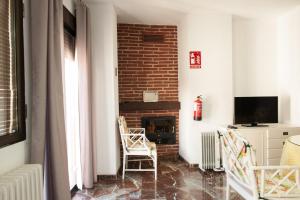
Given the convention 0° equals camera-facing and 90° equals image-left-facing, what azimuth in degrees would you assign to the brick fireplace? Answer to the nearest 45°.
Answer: approximately 0°

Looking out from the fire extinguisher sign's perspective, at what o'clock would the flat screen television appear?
The flat screen television is roughly at 9 o'clock from the fire extinguisher sign.

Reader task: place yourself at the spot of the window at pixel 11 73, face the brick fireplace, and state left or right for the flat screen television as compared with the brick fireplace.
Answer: right

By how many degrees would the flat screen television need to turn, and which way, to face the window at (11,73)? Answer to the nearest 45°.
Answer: approximately 45° to its right

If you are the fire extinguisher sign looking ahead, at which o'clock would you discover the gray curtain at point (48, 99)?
The gray curtain is roughly at 1 o'clock from the fire extinguisher sign.

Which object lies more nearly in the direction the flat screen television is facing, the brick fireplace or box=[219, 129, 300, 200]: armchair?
the armchair

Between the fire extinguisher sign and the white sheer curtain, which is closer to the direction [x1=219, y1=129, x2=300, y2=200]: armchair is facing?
the fire extinguisher sign

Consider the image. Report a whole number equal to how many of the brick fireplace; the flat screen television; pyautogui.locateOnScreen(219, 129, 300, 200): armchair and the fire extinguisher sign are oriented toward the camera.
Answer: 3

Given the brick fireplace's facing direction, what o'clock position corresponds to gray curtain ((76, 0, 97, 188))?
The gray curtain is roughly at 1 o'clock from the brick fireplace.
